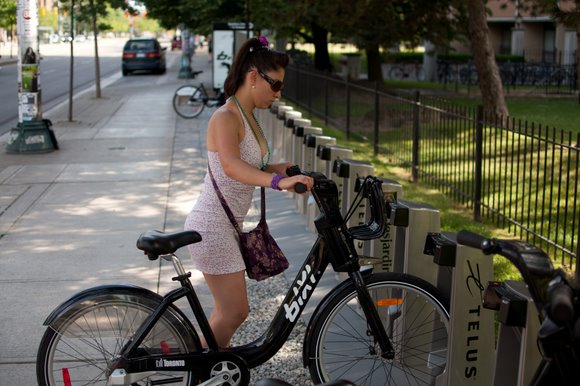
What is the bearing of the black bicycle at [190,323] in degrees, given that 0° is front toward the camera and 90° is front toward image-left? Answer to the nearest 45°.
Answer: approximately 270°

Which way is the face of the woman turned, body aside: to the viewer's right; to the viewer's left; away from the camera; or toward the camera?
to the viewer's right

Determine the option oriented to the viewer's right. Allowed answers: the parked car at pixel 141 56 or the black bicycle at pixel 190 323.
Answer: the black bicycle

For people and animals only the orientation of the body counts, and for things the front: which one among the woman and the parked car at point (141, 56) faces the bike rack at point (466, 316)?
the woman

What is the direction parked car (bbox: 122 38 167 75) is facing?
away from the camera

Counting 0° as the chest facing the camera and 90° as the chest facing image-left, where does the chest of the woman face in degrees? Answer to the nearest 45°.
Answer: approximately 270°

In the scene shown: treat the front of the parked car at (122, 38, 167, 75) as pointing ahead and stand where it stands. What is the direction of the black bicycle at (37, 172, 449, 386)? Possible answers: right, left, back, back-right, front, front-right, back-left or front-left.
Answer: back

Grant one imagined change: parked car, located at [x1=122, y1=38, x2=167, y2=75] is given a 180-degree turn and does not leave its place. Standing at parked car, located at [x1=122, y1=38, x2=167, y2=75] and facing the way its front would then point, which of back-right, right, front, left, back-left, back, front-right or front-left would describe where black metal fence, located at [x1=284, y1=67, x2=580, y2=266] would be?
front
